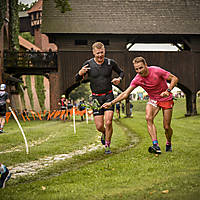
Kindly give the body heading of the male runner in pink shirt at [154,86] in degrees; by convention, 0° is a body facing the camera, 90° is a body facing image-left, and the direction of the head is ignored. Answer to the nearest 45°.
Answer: approximately 45°

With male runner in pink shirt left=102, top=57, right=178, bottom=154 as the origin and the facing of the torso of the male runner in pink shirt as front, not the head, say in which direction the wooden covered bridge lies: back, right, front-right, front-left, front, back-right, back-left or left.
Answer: back-right
